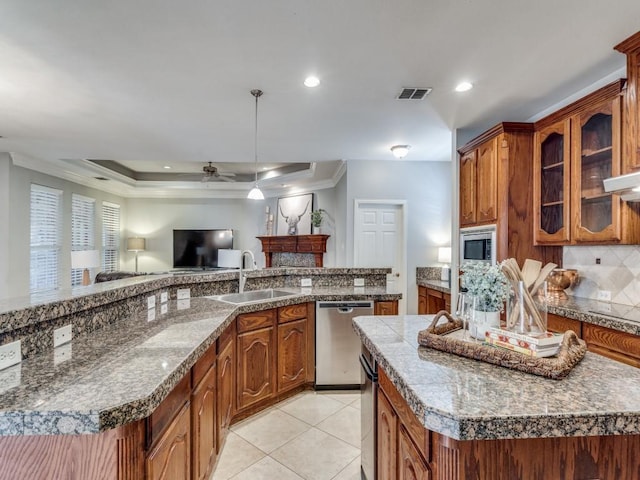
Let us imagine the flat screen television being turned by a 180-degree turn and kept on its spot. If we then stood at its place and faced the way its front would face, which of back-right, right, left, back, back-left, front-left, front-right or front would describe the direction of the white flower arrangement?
back

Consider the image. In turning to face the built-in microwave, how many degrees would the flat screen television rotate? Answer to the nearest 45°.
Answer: approximately 45° to its left

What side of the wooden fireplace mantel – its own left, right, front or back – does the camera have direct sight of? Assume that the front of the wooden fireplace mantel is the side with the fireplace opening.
front

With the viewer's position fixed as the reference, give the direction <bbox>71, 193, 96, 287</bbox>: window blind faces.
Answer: facing the viewer and to the right of the viewer

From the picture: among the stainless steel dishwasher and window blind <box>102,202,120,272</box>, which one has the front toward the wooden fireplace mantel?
the window blind

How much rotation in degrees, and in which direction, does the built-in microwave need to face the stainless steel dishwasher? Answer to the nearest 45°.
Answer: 0° — it already faces it

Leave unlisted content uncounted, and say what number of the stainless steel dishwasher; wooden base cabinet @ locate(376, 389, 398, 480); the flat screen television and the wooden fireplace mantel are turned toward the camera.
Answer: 3

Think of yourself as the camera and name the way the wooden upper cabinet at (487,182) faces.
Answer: facing the viewer and to the left of the viewer

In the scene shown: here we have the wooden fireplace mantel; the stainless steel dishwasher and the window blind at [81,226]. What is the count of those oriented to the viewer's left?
0

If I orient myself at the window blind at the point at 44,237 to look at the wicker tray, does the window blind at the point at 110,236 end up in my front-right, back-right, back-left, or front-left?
back-left

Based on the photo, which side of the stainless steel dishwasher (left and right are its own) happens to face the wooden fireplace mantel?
back

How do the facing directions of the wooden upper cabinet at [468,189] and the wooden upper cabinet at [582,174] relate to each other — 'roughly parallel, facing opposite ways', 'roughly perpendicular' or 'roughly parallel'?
roughly parallel

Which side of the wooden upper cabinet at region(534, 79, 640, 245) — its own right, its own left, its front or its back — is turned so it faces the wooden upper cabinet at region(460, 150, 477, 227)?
right

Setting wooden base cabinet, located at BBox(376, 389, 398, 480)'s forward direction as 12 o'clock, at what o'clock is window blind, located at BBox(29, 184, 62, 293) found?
The window blind is roughly at 1 o'clock from the wooden base cabinet.

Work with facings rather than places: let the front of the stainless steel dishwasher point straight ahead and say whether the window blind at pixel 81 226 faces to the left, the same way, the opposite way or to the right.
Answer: to the left

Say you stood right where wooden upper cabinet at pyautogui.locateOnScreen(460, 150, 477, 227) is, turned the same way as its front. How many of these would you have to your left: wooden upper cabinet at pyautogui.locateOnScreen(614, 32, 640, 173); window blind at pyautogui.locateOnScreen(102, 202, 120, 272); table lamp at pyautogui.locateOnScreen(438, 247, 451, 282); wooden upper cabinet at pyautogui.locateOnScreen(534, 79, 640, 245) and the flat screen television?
2

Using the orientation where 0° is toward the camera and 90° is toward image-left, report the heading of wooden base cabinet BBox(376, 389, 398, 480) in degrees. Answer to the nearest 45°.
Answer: approximately 90°

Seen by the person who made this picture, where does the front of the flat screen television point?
facing the viewer
